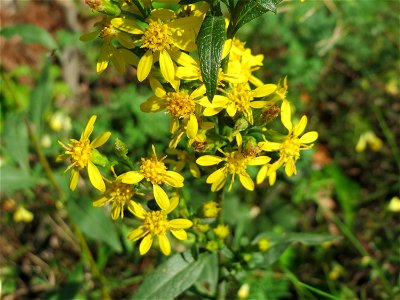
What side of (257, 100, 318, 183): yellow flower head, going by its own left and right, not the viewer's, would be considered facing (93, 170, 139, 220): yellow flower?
right

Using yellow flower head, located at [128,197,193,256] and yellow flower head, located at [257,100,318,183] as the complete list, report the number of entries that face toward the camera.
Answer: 2

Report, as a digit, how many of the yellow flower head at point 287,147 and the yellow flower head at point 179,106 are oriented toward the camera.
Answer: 2

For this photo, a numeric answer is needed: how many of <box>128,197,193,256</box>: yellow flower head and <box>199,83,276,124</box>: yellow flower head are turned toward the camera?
2
